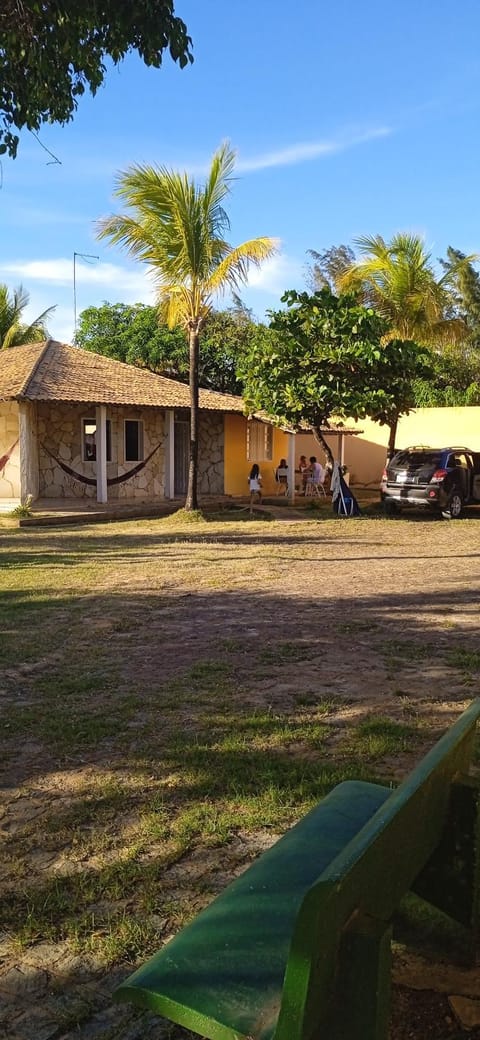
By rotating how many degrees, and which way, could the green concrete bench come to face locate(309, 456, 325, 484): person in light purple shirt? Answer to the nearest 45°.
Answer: approximately 45° to its right

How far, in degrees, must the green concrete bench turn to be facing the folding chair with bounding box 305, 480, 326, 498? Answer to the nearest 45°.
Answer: approximately 45° to its right

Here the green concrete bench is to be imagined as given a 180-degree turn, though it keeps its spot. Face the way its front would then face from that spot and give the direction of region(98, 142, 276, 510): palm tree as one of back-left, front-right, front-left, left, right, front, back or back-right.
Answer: back-left

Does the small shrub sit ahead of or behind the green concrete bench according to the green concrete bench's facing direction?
ahead

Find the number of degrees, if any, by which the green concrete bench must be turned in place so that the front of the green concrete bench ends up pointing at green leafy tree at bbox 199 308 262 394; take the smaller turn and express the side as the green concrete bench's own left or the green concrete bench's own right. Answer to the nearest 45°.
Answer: approximately 45° to the green concrete bench's own right

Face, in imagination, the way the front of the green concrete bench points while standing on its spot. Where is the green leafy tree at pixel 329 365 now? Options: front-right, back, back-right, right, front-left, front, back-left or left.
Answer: front-right

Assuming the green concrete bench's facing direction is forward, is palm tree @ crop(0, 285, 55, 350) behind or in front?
in front

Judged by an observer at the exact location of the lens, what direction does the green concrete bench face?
facing away from the viewer and to the left of the viewer

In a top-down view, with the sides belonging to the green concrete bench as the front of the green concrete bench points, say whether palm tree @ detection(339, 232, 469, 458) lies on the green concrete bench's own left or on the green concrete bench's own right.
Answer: on the green concrete bench's own right
